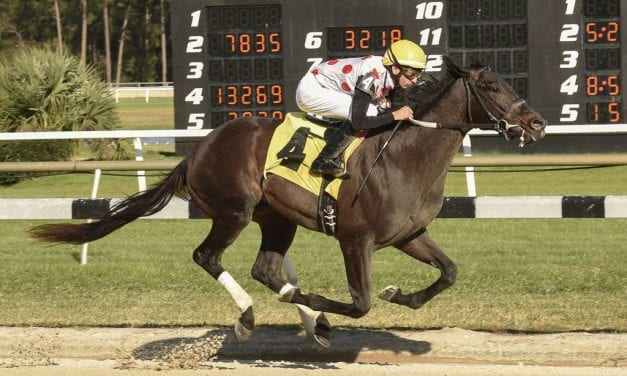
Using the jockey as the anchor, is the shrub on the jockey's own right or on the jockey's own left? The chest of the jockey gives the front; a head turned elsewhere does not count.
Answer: on the jockey's own left

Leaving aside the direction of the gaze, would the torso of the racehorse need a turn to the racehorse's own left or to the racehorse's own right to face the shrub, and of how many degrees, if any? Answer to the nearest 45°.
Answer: approximately 90° to the racehorse's own left

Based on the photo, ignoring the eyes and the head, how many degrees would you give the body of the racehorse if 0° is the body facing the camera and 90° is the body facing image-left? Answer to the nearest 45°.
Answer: approximately 270°

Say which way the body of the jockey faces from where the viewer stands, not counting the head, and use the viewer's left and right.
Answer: facing to the right of the viewer
